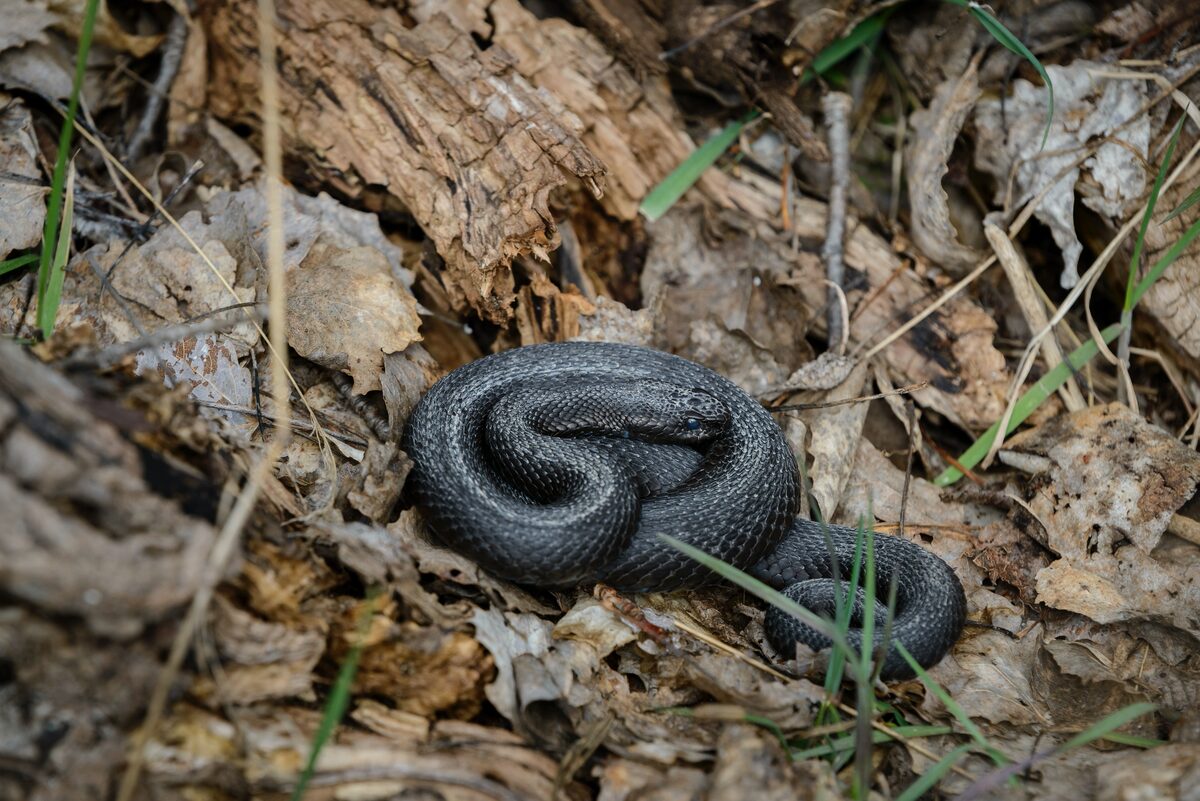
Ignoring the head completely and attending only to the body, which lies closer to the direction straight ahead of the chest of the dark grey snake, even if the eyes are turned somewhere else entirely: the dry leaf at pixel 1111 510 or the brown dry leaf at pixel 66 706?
the dry leaf

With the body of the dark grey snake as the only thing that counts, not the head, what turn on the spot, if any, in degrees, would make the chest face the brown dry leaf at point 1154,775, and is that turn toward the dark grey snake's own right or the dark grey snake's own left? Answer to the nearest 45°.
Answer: approximately 45° to the dark grey snake's own right

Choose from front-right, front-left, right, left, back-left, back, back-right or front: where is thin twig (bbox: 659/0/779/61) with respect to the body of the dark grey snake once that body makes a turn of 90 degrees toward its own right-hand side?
back

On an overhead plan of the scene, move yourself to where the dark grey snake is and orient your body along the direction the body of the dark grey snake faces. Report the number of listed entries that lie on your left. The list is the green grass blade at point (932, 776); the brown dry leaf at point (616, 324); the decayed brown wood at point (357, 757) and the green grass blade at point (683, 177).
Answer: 2

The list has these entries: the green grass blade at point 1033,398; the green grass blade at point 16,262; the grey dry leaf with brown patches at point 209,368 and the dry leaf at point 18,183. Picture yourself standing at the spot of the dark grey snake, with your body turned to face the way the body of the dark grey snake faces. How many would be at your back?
3

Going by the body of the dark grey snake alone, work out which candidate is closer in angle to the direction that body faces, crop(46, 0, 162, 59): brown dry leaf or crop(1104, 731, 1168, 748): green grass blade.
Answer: the green grass blade

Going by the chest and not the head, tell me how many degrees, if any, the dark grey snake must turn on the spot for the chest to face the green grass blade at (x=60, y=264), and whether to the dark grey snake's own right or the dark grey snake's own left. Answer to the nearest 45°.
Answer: approximately 180°

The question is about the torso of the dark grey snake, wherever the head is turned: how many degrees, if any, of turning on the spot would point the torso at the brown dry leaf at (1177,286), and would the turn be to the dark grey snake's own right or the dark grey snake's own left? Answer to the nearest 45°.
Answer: approximately 45° to the dark grey snake's own left

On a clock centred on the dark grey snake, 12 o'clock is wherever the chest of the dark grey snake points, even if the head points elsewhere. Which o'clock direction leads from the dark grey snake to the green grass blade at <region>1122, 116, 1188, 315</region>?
The green grass blade is roughly at 11 o'clock from the dark grey snake.

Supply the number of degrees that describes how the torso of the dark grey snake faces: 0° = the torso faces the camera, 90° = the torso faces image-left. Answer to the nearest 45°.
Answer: approximately 270°

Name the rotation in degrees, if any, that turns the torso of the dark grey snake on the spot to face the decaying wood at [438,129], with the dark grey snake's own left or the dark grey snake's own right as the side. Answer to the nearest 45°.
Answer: approximately 135° to the dark grey snake's own left

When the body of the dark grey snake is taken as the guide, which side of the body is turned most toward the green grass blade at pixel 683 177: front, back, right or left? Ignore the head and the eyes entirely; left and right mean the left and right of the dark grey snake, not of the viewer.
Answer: left

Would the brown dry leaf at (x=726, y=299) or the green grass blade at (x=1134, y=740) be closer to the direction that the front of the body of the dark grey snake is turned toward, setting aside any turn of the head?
the green grass blade

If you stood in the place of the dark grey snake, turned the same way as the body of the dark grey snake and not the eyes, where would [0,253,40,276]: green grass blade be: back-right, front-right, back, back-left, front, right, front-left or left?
back

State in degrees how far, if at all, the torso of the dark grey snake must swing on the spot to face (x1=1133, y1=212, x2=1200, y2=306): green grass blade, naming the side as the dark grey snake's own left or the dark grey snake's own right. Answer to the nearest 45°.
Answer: approximately 45° to the dark grey snake's own left
